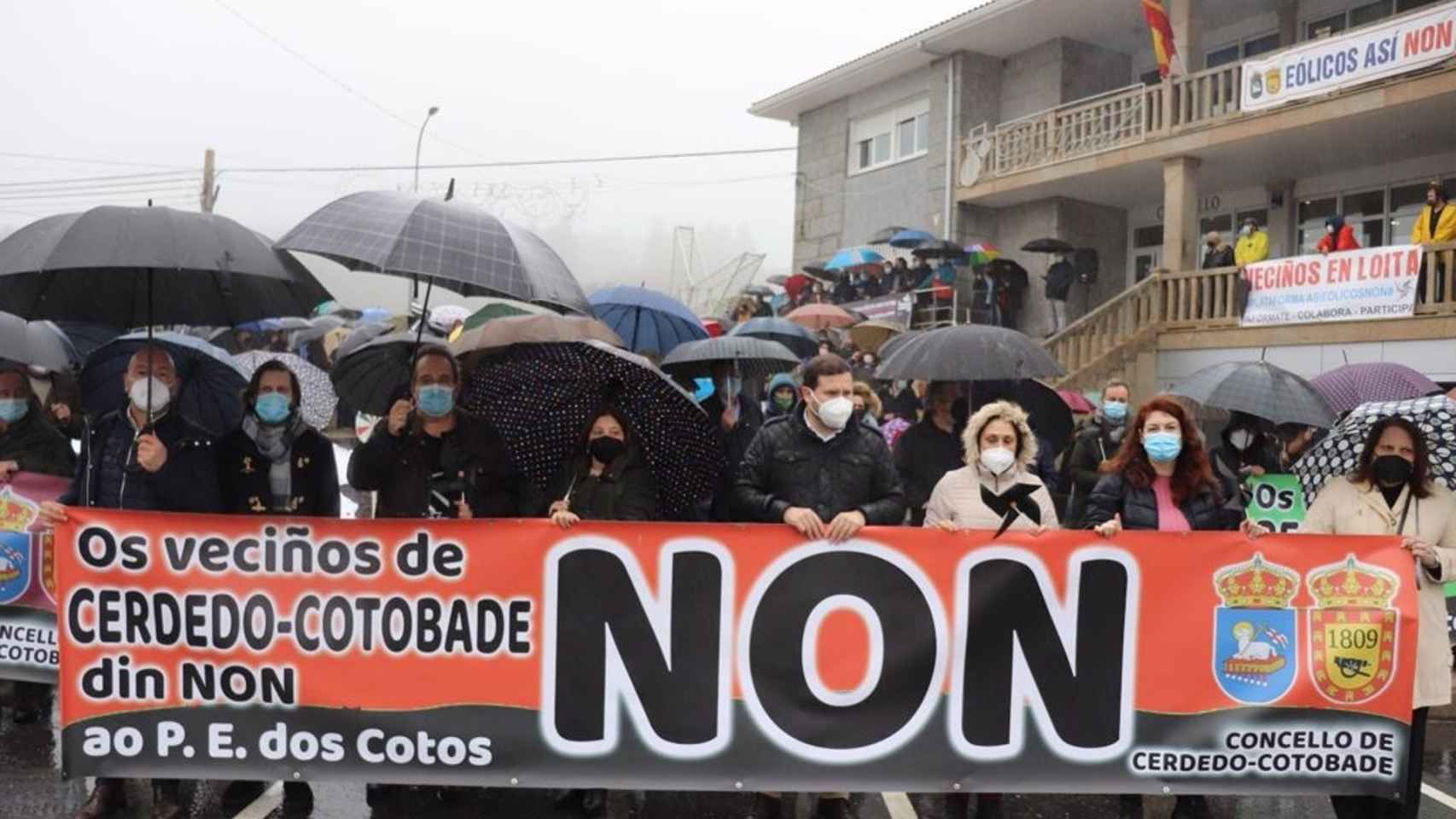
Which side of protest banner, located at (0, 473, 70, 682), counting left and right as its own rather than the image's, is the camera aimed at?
front

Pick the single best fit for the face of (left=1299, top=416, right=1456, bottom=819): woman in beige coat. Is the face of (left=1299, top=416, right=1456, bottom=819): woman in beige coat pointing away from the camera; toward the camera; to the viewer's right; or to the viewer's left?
toward the camera

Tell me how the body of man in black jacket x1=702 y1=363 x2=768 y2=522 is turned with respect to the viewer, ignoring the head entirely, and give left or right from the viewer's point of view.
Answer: facing the viewer

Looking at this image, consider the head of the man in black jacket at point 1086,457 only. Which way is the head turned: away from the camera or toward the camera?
toward the camera

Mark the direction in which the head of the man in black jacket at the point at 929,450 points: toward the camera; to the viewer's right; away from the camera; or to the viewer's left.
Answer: toward the camera

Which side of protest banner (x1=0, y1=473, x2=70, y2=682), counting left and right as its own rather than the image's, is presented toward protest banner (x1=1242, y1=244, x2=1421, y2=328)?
left

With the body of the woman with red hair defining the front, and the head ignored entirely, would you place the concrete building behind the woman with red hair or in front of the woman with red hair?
behind

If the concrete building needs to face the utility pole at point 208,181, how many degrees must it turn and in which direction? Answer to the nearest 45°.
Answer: approximately 45° to its right

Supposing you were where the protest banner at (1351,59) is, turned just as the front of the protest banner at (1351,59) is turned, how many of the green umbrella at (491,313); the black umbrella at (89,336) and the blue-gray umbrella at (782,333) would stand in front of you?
3

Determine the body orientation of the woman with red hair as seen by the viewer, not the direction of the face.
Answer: toward the camera

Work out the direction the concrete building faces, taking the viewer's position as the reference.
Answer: facing the viewer and to the left of the viewer

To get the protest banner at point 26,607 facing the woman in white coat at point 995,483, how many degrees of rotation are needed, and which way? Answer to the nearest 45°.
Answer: approximately 45° to its left
